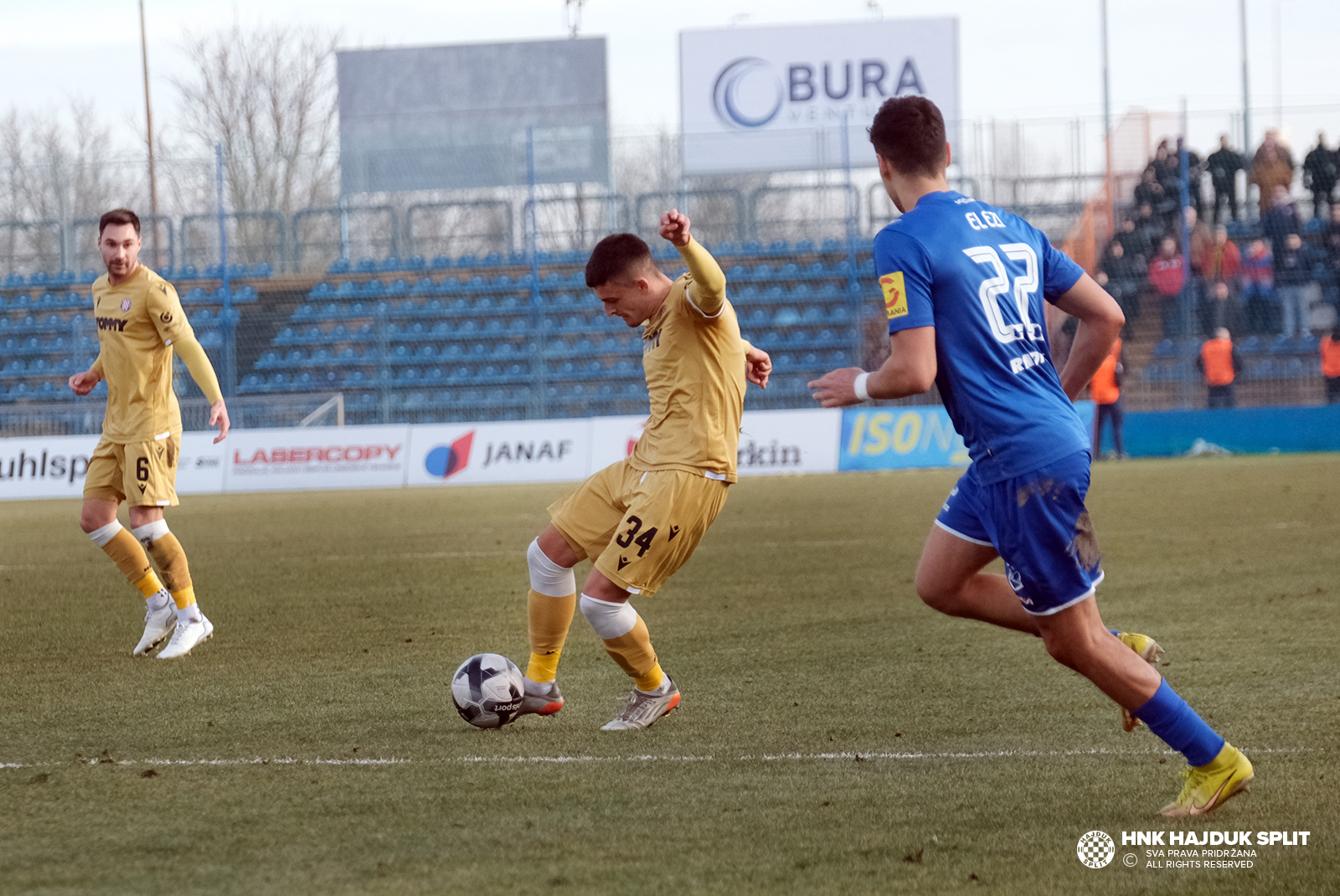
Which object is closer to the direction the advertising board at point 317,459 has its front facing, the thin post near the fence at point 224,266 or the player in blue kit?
the player in blue kit

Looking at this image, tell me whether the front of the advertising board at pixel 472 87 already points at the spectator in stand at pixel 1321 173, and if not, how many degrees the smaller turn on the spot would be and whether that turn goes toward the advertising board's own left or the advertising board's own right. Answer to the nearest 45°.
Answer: approximately 45° to the advertising board's own left

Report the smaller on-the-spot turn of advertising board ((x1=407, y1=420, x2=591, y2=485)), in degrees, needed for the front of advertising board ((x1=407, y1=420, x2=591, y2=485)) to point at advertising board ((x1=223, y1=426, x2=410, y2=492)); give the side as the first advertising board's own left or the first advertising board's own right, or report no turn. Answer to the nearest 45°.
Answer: approximately 90° to the first advertising board's own right

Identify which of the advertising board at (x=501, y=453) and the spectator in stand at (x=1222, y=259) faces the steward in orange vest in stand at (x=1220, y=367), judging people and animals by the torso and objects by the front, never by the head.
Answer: the spectator in stand at (x=1222, y=259)

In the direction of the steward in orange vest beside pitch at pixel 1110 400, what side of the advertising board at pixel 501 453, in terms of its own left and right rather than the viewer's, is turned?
left

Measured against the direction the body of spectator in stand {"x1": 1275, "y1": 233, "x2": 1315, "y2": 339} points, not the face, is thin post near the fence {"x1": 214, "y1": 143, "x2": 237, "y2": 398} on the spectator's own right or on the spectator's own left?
on the spectator's own right

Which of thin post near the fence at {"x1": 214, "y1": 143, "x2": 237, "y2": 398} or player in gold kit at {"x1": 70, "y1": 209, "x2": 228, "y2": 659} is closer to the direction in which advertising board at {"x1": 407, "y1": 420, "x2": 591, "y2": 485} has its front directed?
the player in gold kit
